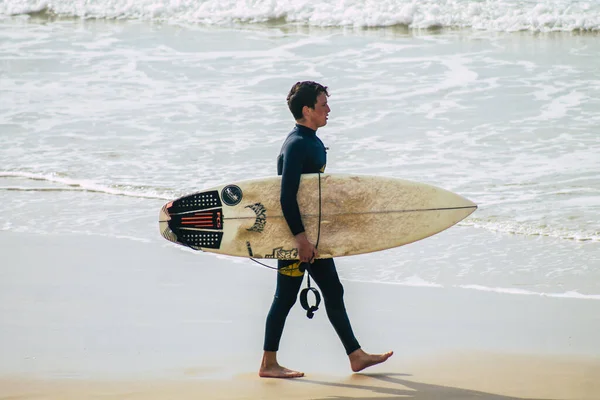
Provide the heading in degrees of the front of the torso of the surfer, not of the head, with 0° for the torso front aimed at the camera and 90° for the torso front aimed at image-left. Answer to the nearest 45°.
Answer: approximately 270°

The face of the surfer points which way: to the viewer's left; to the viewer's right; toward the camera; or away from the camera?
to the viewer's right
